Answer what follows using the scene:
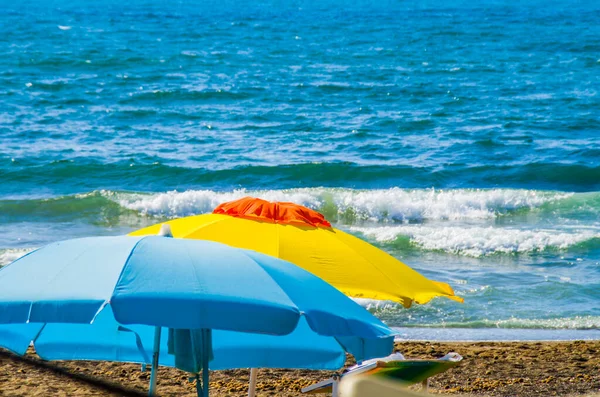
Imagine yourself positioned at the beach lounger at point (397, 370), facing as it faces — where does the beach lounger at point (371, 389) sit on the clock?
the beach lounger at point (371, 389) is roughly at 9 o'clock from the beach lounger at point (397, 370).

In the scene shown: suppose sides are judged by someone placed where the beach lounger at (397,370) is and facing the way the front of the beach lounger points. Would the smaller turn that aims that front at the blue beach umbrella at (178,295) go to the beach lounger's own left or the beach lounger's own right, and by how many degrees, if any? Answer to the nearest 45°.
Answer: approximately 45° to the beach lounger's own left

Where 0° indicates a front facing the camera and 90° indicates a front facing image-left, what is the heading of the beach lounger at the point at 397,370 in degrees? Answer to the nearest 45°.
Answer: approximately 90°
